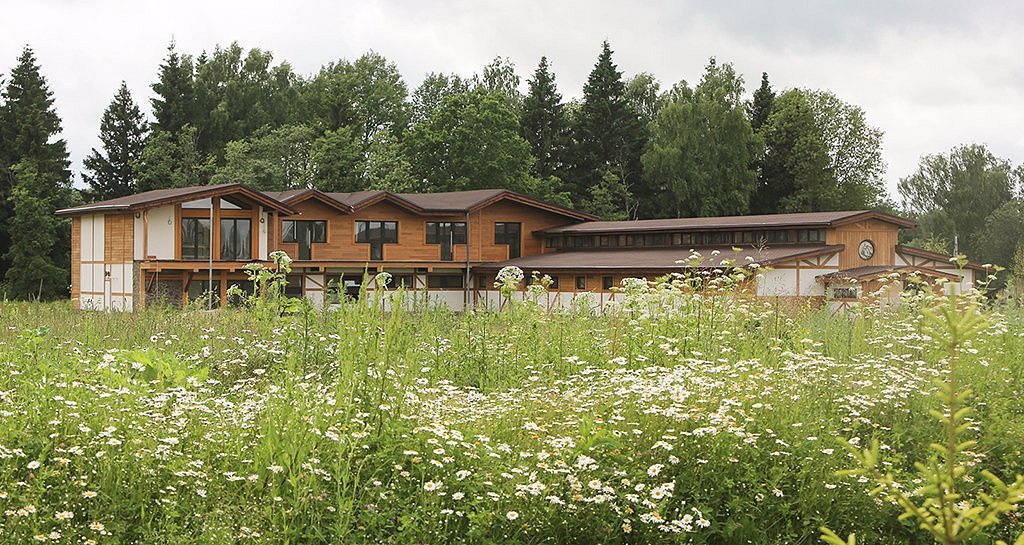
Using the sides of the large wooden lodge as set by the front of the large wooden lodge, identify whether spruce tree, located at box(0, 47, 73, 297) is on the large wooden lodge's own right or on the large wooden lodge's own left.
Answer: on the large wooden lodge's own right

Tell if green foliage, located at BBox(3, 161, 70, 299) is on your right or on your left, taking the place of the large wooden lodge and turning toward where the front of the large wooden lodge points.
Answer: on your right

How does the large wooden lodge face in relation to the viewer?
toward the camera
